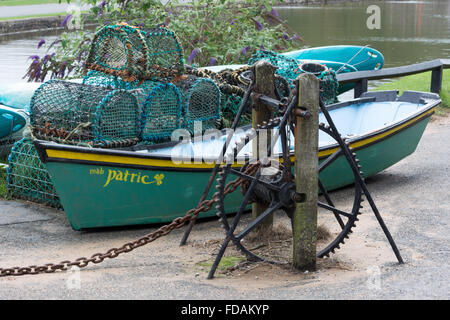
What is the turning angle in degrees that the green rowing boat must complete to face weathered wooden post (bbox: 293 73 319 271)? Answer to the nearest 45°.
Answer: approximately 90° to its left

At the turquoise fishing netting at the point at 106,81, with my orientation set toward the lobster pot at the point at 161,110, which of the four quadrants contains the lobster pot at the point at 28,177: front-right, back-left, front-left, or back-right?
back-right

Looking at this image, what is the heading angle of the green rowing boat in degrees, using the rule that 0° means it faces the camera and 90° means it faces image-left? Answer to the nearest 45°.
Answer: approximately 45°

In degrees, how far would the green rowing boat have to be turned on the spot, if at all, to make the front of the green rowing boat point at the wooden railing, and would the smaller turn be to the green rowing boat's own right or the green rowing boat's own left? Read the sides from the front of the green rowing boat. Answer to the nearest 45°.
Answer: approximately 180°
